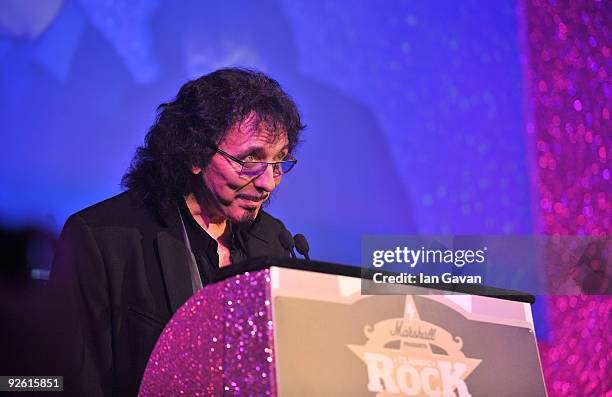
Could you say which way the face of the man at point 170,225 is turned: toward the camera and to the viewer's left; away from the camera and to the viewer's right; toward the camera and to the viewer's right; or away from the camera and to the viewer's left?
toward the camera and to the viewer's right

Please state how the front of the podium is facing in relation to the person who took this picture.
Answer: facing the viewer and to the right of the viewer

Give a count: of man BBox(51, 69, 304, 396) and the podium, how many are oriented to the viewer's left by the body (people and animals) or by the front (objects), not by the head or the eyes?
0

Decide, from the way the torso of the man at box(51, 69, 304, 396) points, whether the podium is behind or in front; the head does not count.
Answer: in front

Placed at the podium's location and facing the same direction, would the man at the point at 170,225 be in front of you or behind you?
behind
